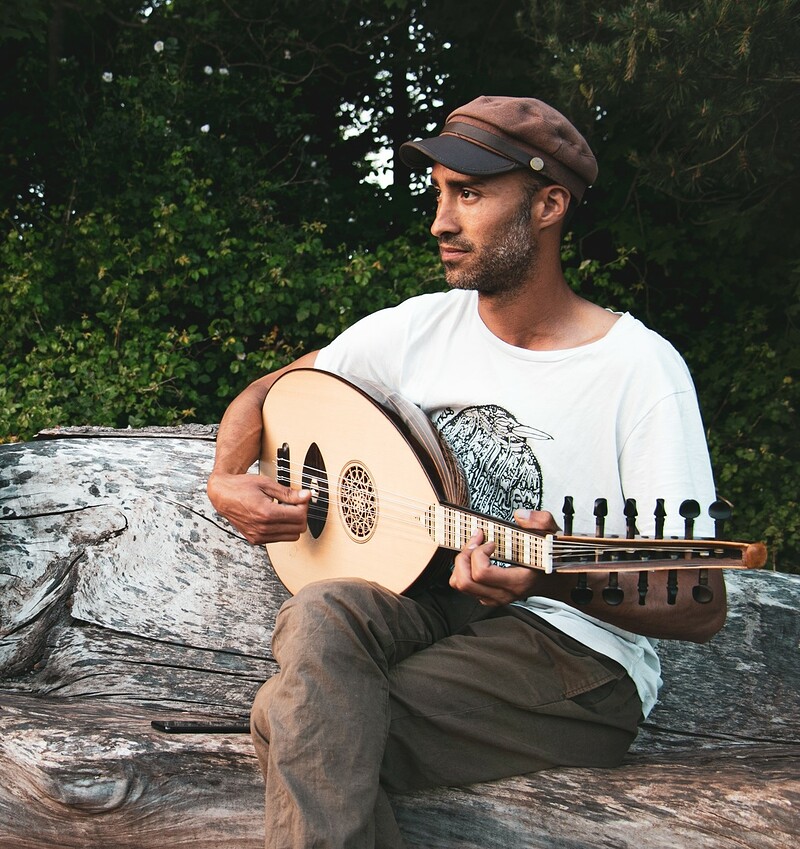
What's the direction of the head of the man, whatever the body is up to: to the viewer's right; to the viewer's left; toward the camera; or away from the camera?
to the viewer's left

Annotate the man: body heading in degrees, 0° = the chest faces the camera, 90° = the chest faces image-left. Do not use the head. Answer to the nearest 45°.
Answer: approximately 45°
